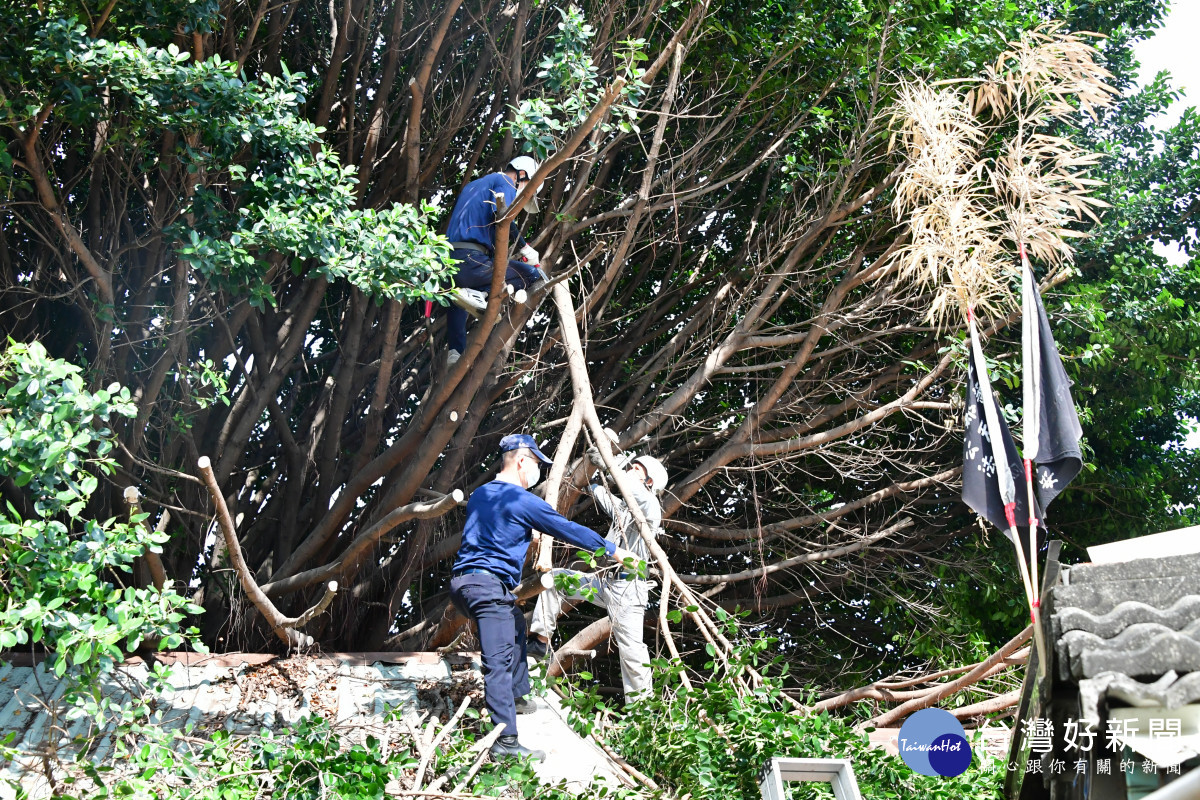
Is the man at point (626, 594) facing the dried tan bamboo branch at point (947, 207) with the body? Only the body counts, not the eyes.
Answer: no

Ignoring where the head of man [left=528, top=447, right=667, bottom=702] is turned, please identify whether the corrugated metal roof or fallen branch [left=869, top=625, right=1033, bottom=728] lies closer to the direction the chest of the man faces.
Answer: the corrugated metal roof

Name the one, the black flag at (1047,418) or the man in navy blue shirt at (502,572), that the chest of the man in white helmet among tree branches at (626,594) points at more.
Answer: the man in navy blue shirt

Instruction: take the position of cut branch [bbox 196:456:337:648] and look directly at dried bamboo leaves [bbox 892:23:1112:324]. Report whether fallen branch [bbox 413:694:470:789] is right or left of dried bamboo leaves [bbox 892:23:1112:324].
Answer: right

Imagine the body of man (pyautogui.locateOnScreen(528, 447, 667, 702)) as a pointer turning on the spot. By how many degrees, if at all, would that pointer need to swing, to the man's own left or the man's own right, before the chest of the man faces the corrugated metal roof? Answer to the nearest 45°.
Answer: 0° — they already face it

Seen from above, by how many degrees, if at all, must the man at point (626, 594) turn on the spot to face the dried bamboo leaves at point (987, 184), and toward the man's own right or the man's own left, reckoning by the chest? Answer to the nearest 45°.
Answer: approximately 180°

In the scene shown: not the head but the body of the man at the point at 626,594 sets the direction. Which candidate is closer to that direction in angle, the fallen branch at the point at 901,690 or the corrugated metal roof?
the corrugated metal roof

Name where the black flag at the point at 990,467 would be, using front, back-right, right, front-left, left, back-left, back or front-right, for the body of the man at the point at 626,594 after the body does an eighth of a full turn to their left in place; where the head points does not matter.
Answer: left

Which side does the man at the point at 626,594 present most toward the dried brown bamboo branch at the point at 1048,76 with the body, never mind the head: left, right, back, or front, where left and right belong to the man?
back

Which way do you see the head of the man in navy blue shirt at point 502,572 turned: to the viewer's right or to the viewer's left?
to the viewer's right

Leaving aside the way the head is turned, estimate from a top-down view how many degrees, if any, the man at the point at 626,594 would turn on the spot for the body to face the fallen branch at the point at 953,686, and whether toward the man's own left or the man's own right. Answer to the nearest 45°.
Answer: approximately 180°

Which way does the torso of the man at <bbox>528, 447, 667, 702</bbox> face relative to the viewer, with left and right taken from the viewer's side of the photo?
facing to the left of the viewer
